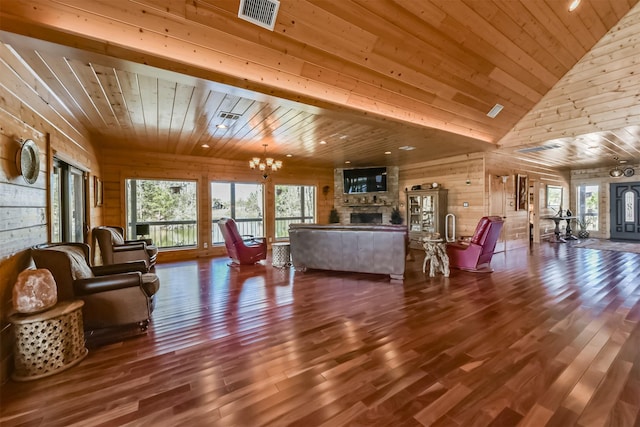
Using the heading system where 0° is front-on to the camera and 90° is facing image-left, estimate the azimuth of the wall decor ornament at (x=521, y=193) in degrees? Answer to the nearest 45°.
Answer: approximately 315°

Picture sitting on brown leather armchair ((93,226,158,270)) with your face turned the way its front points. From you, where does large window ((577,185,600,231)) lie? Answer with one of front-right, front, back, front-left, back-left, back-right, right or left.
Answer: front

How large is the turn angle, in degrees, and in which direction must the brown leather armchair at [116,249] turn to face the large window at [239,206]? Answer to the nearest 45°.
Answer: approximately 45° to its left

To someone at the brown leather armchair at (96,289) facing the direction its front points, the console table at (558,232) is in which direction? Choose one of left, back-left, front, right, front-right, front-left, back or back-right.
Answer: front

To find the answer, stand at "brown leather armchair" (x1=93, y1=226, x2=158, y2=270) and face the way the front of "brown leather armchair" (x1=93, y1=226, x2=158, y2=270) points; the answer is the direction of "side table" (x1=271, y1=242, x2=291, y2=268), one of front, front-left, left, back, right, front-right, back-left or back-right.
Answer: front

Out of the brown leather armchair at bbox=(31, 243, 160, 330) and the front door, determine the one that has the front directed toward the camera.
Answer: the front door

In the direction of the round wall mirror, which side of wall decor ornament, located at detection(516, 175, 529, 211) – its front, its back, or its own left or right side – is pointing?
right

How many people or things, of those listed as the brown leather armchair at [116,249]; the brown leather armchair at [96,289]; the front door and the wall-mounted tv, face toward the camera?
2

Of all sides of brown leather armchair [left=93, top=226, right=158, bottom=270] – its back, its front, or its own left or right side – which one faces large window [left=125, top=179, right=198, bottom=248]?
left

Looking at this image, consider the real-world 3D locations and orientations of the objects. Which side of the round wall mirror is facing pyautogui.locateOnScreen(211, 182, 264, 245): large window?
left

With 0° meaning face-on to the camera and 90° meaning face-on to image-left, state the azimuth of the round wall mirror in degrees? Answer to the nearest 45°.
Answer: approximately 315°

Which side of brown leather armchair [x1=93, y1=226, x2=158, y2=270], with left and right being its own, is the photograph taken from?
right

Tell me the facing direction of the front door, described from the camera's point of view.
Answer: facing the viewer

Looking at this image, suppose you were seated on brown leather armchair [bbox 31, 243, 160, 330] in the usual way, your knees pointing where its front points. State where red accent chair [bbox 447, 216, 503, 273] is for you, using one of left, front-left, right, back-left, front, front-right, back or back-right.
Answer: front

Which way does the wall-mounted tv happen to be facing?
toward the camera

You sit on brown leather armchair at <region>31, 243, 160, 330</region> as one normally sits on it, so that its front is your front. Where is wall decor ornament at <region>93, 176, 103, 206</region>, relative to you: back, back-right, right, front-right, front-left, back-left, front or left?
left
